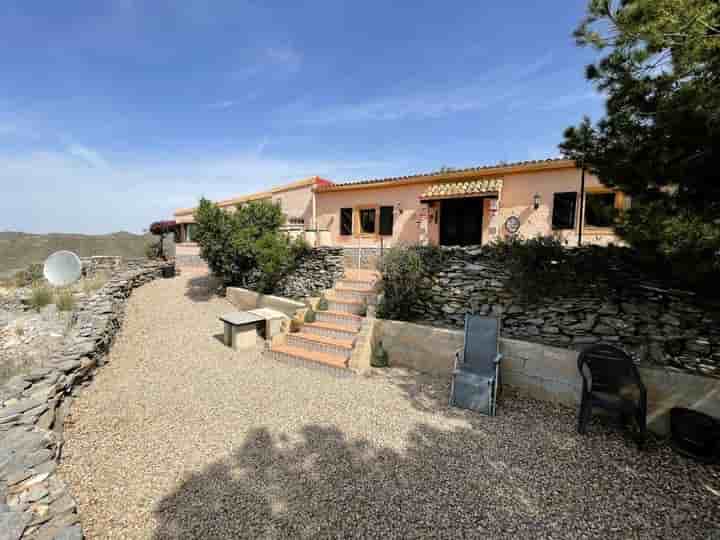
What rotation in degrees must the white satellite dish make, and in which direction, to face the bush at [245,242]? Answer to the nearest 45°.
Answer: approximately 45° to its left

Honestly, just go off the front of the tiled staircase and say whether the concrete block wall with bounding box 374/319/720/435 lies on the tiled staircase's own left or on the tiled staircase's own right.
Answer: on the tiled staircase's own left

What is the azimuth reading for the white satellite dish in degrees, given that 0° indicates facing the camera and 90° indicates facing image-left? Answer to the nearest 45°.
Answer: approximately 0°

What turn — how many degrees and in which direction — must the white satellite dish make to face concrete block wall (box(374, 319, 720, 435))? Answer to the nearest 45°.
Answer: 0° — it already faces it

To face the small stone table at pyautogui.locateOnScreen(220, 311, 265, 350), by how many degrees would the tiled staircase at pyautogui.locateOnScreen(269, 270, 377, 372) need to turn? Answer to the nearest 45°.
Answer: approximately 45° to its right

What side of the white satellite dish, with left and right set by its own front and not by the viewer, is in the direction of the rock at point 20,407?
front

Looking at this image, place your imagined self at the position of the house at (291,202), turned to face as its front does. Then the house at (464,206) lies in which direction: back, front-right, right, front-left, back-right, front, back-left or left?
left

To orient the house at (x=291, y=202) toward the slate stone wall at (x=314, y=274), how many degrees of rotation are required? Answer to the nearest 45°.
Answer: approximately 45° to its left

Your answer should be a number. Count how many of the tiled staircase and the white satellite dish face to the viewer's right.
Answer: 0

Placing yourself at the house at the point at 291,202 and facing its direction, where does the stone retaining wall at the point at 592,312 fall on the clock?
The stone retaining wall is roughly at 10 o'clock from the house.

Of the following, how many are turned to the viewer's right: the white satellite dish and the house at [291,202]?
0

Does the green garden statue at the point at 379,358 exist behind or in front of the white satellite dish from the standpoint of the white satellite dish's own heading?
in front

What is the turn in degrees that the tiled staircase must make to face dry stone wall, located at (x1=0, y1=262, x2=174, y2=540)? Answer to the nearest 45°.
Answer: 0° — it already faces it

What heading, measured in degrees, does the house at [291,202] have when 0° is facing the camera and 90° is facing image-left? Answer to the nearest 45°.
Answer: approximately 45°
